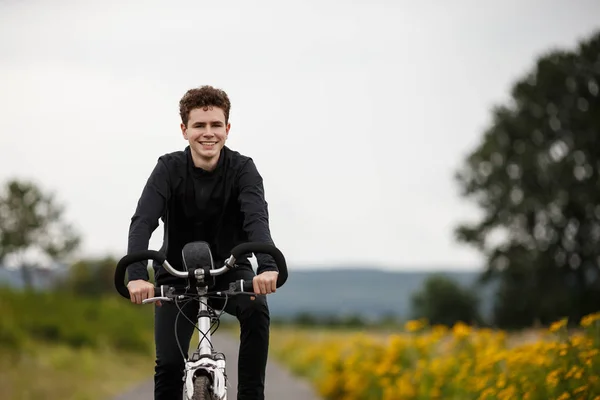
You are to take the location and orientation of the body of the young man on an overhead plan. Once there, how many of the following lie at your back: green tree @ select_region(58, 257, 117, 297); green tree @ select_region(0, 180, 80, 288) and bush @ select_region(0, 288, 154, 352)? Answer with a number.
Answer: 3

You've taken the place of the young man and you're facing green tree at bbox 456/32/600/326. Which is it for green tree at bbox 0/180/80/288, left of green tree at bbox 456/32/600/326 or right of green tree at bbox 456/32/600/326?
left

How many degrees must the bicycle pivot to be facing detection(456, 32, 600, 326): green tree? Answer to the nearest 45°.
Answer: approximately 135° to its left

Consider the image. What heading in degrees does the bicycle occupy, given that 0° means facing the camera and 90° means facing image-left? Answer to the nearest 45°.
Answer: approximately 0°

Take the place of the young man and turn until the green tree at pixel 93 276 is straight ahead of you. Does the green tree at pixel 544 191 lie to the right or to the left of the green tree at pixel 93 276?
right

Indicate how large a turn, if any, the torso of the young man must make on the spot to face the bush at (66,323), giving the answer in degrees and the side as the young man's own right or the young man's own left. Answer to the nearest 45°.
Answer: approximately 180°

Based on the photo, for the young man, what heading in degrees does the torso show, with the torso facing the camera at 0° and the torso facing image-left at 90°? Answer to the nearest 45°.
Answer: approximately 0°

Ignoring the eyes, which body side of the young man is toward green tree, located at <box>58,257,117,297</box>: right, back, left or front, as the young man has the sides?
back

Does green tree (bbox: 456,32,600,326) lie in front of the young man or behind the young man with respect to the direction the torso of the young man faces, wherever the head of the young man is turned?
behind

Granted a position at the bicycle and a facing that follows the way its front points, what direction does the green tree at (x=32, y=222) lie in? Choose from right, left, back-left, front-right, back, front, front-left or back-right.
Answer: back

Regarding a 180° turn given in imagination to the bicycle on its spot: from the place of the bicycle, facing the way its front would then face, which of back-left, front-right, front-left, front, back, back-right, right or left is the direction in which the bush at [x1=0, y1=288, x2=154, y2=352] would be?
front
